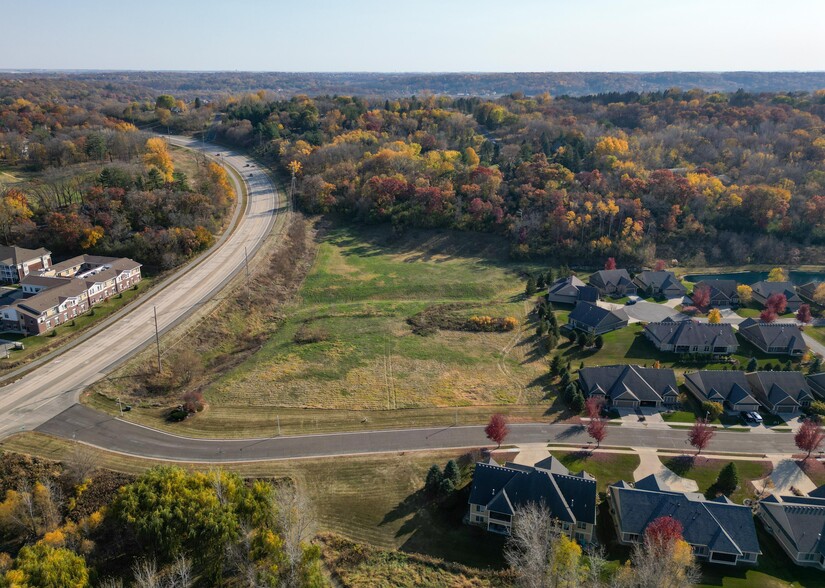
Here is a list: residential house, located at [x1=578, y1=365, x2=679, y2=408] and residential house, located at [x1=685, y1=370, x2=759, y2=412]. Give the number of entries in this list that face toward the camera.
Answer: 2

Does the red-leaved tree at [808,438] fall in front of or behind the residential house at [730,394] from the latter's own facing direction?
in front

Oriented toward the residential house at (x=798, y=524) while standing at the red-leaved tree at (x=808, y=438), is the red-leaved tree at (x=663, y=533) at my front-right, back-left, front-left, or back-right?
front-right

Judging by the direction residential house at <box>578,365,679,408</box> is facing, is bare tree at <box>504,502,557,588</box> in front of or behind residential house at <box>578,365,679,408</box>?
in front

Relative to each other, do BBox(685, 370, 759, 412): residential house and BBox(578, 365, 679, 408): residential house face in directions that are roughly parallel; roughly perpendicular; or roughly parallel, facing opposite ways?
roughly parallel

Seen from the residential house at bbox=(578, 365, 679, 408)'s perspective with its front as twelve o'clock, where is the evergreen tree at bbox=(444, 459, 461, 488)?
The evergreen tree is roughly at 1 o'clock from the residential house.

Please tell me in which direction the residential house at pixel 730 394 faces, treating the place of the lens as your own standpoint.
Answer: facing the viewer

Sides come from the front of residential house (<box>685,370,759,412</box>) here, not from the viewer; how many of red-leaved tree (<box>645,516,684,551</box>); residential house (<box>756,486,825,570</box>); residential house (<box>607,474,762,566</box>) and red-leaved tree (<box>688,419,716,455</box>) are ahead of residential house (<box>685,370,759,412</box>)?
4

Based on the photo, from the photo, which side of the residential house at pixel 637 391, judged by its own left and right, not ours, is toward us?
front

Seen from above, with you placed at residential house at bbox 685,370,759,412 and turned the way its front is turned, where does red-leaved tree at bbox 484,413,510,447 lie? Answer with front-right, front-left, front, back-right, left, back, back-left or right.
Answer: front-right

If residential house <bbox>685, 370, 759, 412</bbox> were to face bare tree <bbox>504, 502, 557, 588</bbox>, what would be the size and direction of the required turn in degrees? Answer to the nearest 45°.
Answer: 0° — it already faces it

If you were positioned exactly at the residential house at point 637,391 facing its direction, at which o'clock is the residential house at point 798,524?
the residential house at point 798,524 is roughly at 11 o'clock from the residential house at point 637,391.

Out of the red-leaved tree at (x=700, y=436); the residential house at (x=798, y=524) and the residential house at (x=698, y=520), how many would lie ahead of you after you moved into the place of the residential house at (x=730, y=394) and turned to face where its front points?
3
